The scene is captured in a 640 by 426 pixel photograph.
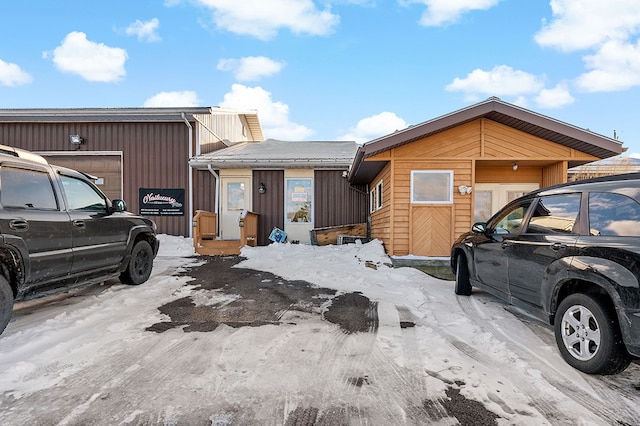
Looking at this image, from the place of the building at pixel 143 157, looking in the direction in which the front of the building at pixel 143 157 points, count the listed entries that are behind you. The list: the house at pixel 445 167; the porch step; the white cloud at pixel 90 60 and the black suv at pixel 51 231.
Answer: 1

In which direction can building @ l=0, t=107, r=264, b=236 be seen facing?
toward the camera

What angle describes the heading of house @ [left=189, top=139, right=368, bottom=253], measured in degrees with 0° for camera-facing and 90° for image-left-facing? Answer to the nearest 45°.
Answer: approximately 0°

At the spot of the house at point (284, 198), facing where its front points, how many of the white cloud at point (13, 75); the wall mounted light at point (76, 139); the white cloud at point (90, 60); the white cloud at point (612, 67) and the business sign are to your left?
1

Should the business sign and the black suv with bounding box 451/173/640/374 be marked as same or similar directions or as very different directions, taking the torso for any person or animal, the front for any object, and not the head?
very different directions

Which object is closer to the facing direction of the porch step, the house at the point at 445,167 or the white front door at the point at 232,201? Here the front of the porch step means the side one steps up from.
the house

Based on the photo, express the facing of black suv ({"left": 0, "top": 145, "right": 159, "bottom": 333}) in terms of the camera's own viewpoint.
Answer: facing away from the viewer and to the right of the viewer

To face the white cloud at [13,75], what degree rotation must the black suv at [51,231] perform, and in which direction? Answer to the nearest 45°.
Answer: approximately 45° to its left

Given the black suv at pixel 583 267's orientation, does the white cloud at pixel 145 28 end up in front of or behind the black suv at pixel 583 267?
in front

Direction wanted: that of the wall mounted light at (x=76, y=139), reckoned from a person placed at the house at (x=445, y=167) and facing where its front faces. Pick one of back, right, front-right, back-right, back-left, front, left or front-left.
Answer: right

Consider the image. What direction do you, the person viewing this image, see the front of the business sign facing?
facing the viewer

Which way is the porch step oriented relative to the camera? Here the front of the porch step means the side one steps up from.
toward the camera

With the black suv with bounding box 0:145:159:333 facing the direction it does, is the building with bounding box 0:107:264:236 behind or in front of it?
in front
